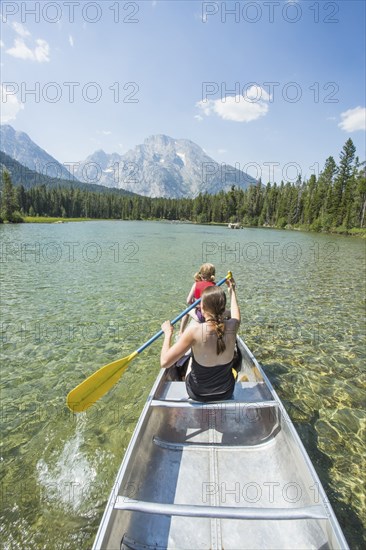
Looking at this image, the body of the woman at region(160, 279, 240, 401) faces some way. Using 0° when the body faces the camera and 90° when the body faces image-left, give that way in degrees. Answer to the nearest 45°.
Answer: approximately 180°

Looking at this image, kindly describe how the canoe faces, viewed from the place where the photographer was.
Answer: facing away from the viewer

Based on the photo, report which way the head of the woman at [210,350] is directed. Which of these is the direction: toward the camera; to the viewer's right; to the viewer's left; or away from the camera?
away from the camera
